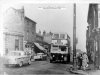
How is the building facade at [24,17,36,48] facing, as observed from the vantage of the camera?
facing the viewer and to the right of the viewer
